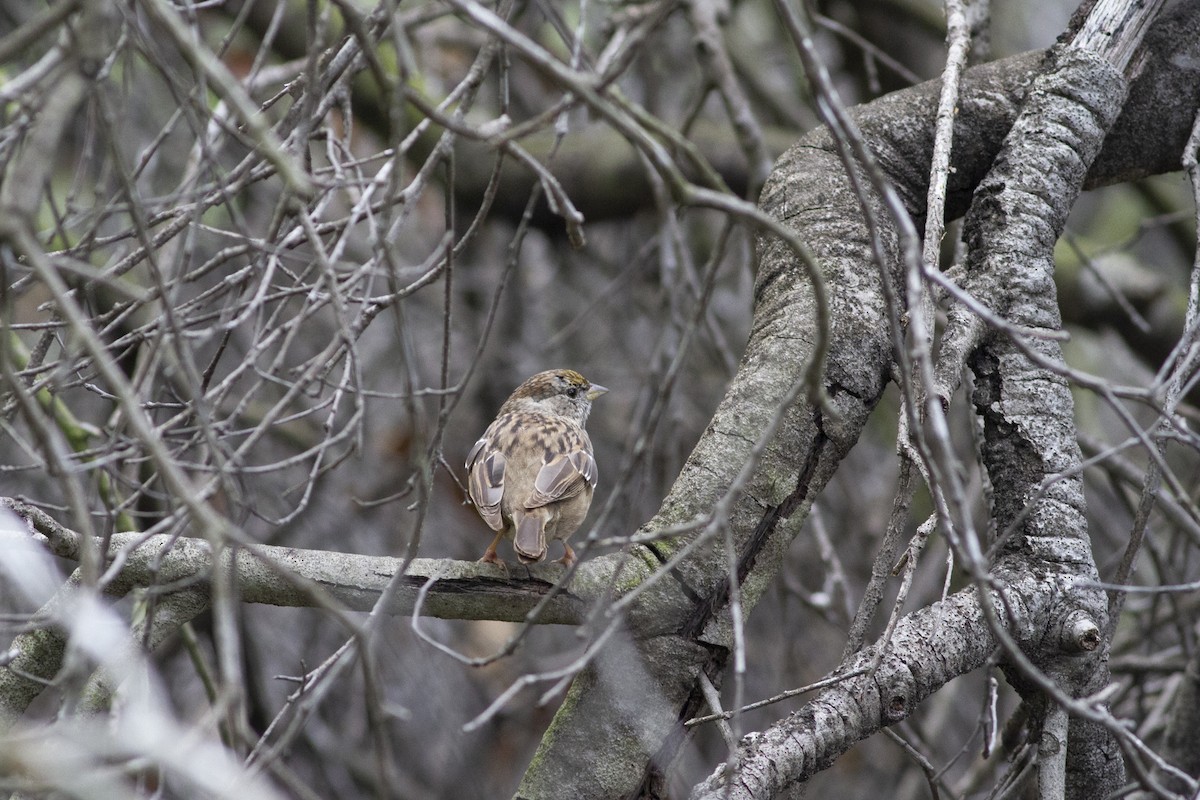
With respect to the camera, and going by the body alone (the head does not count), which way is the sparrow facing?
away from the camera
